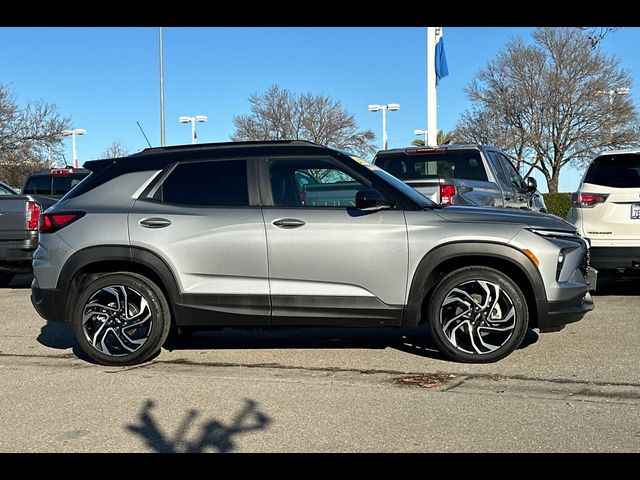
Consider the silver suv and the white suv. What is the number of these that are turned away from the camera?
1

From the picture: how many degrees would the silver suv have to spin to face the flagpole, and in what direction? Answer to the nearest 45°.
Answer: approximately 90° to its left

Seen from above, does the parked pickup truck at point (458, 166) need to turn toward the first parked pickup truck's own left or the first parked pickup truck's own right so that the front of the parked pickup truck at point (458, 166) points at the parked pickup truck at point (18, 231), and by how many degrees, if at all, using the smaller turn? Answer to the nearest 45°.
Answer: approximately 135° to the first parked pickup truck's own left

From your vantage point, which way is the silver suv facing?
to the viewer's right

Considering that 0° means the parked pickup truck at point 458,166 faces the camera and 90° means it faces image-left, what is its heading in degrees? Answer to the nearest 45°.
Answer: approximately 225°

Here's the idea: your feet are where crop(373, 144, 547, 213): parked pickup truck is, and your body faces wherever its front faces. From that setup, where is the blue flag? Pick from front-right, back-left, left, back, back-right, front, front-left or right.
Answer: front-left

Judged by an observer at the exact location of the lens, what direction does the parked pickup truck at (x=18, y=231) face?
facing away from the viewer and to the right of the viewer

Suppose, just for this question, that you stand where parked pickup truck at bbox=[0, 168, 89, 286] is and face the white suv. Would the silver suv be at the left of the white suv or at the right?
right

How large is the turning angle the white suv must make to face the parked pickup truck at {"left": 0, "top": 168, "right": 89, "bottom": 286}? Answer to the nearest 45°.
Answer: approximately 90° to its left

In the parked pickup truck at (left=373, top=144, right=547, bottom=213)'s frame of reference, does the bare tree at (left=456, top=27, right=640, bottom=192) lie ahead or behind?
ahead

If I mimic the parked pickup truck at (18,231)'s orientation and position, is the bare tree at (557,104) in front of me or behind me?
in front

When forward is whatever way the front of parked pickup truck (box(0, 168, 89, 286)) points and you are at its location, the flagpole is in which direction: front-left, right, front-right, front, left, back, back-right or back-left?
front

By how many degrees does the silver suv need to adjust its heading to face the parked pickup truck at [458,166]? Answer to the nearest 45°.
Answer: approximately 45° to its left

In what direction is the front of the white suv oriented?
away from the camera

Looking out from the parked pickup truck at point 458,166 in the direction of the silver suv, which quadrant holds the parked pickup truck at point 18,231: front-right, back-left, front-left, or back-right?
front-right

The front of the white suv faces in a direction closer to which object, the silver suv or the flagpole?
the flagpole

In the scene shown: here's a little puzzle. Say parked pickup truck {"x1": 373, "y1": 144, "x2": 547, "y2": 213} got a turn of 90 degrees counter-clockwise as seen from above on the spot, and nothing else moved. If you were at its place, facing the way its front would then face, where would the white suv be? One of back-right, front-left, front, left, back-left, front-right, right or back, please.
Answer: back
